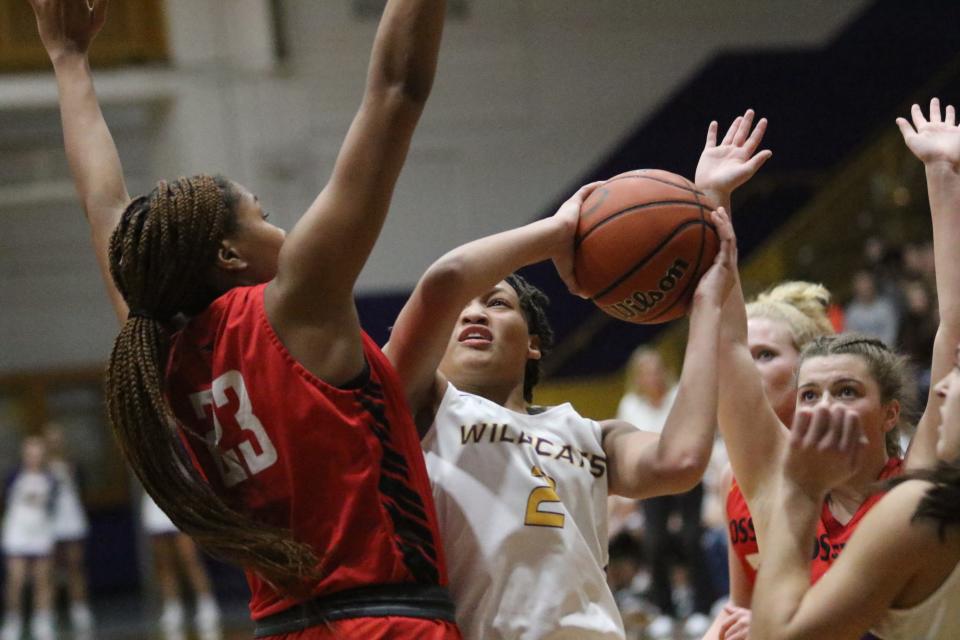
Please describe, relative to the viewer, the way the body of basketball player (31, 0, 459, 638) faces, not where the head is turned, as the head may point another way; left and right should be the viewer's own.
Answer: facing away from the viewer and to the right of the viewer

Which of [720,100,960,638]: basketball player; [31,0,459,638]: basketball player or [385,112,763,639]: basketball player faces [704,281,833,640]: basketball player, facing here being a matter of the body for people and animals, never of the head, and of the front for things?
[31,0,459,638]: basketball player

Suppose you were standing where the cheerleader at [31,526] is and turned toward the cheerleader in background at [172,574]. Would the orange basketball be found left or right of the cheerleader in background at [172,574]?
right

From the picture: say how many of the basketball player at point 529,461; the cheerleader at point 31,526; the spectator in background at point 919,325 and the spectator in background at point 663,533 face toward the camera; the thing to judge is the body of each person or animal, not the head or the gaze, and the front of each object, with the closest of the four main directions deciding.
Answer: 4

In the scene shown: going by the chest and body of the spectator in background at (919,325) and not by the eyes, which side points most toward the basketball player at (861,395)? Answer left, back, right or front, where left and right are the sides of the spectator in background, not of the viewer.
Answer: front

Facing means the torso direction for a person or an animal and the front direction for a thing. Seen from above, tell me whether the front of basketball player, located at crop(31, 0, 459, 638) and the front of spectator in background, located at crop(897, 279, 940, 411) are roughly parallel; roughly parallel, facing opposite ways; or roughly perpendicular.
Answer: roughly parallel, facing opposite ways

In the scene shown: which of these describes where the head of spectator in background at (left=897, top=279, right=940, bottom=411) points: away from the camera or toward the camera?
toward the camera

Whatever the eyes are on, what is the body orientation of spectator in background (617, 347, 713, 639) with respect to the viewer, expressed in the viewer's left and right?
facing the viewer

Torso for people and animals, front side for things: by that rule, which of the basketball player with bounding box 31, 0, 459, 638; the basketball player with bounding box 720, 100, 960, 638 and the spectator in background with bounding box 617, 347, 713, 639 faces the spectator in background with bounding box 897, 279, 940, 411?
the basketball player with bounding box 31, 0, 459, 638

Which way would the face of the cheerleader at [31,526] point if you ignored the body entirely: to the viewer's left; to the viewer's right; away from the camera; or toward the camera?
toward the camera

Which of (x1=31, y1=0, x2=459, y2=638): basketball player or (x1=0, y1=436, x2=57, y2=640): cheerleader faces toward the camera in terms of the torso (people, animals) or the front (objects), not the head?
(x1=0, y1=436, x2=57, y2=640): cheerleader

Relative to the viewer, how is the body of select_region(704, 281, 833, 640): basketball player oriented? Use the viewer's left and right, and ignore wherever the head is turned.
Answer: facing the viewer and to the left of the viewer

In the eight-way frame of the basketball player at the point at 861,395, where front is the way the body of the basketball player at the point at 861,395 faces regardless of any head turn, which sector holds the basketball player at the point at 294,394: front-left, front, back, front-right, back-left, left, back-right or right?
front

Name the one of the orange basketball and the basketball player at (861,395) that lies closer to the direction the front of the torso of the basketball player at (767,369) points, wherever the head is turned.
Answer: the orange basketball

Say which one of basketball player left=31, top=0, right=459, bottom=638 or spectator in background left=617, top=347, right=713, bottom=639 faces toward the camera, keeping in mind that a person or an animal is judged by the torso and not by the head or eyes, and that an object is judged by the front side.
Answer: the spectator in background

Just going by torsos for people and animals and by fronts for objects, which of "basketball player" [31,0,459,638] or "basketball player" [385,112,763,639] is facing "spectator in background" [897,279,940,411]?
"basketball player" [31,0,459,638]

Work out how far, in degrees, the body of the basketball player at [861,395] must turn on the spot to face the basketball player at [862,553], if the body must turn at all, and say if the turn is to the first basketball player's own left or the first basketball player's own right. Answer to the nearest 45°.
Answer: approximately 45° to the first basketball player's own left
